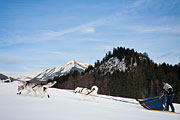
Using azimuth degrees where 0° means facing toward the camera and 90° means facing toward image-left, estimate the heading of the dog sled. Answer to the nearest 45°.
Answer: approximately 90°
